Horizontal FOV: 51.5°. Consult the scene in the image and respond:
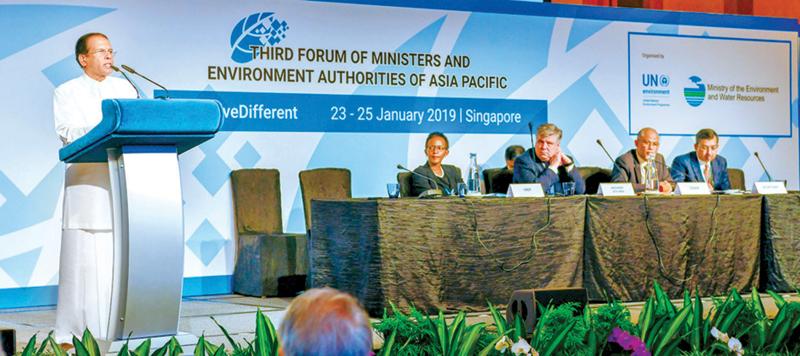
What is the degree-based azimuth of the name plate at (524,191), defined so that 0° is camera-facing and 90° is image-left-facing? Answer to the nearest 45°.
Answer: approximately 0°

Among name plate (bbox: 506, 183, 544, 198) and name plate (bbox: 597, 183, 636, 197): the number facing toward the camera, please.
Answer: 2

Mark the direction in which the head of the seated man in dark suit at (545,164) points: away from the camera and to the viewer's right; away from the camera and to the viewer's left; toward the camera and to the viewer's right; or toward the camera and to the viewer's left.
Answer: toward the camera and to the viewer's left

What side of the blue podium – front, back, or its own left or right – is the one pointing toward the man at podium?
back

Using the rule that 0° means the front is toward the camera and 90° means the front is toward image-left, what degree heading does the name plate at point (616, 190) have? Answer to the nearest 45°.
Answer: approximately 0°

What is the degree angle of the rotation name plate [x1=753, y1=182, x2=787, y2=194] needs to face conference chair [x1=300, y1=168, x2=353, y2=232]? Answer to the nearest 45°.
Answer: approximately 90° to its right

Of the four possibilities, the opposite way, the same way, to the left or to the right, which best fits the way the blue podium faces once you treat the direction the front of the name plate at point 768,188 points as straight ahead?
to the left

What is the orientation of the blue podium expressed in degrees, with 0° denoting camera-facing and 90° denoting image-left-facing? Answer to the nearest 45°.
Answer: approximately 315°

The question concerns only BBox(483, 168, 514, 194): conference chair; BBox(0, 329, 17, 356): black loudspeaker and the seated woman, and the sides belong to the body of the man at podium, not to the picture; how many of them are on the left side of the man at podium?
2

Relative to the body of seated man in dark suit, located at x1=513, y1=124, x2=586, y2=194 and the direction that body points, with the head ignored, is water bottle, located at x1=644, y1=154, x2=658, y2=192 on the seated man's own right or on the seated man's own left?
on the seated man's own left

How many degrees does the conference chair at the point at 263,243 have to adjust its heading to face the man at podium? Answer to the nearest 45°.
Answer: approximately 45° to its right
